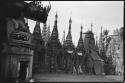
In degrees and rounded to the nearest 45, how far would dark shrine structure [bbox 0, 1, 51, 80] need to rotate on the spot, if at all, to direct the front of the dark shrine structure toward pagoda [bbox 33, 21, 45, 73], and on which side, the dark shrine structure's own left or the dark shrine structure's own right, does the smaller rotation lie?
approximately 135° to the dark shrine structure's own left

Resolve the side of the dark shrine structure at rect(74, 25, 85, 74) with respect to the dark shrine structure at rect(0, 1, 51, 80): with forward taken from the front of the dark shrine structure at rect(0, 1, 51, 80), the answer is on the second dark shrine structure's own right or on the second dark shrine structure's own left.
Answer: on the second dark shrine structure's own left

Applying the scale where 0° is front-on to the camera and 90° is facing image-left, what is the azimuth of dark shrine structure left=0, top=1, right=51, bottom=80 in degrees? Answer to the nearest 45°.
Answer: approximately 315°

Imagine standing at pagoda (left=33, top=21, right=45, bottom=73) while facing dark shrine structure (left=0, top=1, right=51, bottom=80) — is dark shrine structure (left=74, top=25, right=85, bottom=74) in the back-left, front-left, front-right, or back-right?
back-left
